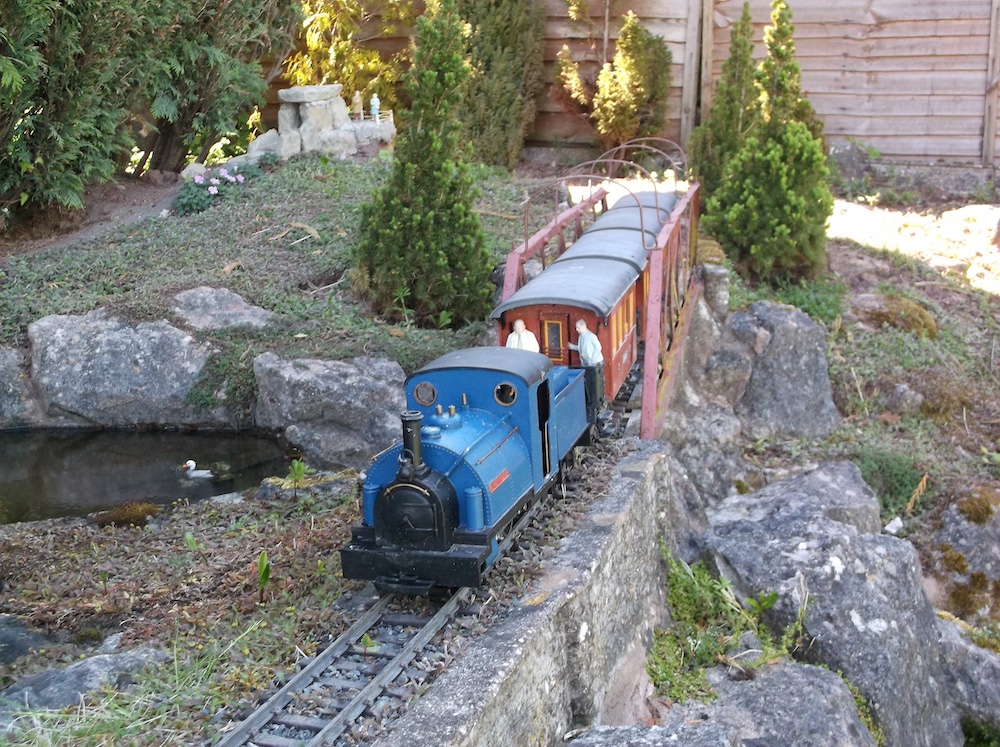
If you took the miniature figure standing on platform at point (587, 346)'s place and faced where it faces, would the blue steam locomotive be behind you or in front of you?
in front

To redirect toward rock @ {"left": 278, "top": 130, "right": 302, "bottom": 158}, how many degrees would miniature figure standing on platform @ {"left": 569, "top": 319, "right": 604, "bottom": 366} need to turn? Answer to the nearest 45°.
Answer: approximately 90° to its right

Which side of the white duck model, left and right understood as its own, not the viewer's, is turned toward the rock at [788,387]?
back

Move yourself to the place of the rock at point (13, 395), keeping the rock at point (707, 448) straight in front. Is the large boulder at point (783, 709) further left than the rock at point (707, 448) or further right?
right

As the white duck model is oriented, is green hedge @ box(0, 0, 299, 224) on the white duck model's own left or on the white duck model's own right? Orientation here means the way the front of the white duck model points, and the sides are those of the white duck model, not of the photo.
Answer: on the white duck model's own right

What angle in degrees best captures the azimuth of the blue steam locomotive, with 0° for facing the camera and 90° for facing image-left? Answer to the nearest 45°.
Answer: approximately 45°

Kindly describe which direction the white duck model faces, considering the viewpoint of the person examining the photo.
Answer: facing to the left of the viewer

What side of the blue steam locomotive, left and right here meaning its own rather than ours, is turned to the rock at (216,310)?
right

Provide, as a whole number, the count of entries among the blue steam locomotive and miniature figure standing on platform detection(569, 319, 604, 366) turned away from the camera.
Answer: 0
